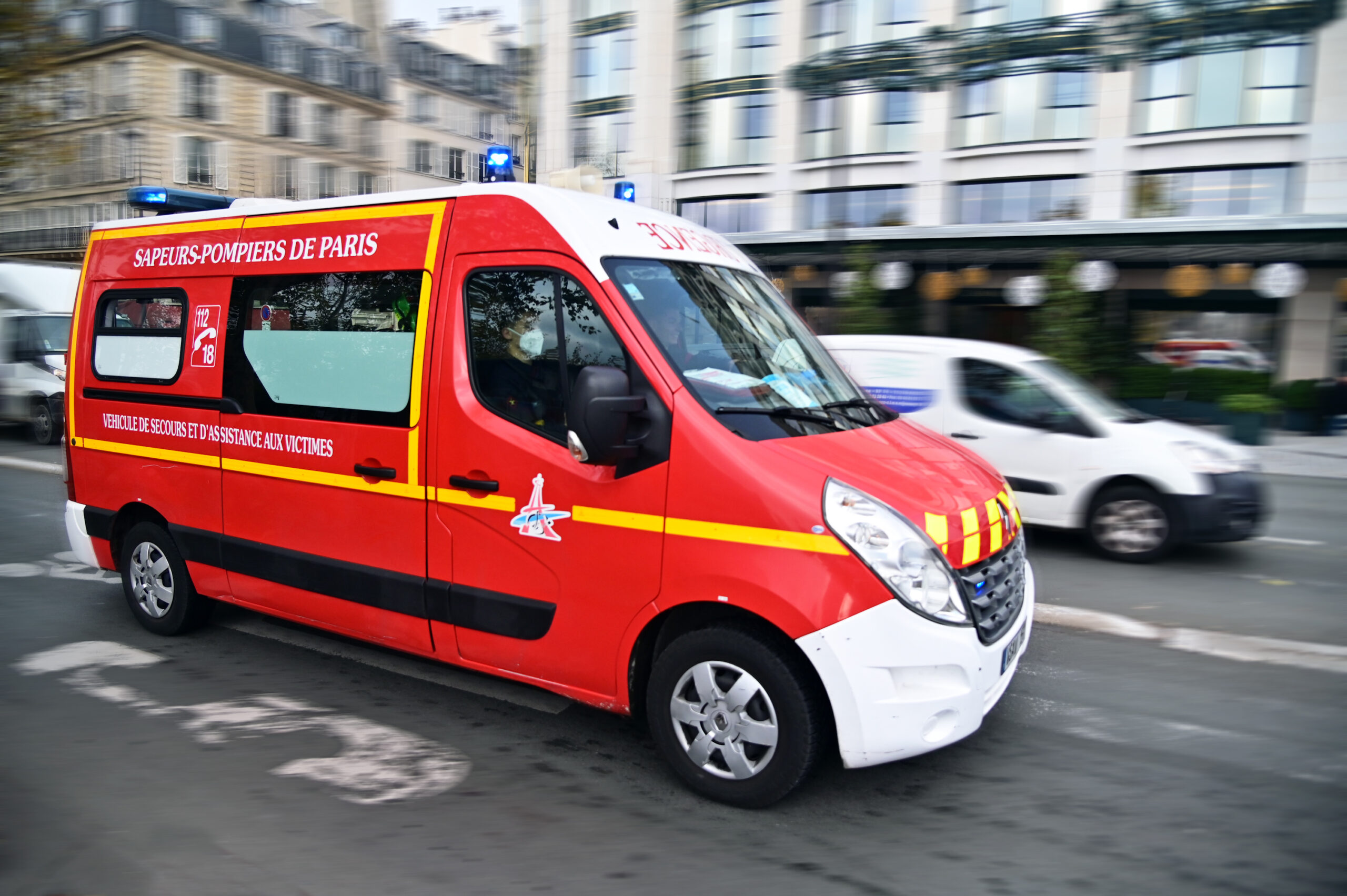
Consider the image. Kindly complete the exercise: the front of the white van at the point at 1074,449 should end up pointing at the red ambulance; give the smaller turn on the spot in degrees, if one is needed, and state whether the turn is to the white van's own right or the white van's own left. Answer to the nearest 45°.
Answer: approximately 90° to the white van's own right

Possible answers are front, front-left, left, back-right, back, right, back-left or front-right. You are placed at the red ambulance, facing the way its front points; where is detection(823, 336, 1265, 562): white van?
left

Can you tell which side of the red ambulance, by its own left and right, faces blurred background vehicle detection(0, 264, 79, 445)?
back

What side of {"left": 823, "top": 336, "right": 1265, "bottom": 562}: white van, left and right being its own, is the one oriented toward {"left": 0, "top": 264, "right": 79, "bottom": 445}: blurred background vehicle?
back

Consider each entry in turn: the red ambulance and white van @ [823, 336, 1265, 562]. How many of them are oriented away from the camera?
0

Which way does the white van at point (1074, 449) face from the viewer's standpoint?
to the viewer's right

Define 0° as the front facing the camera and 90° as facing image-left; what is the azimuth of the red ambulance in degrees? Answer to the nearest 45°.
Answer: approximately 315°
